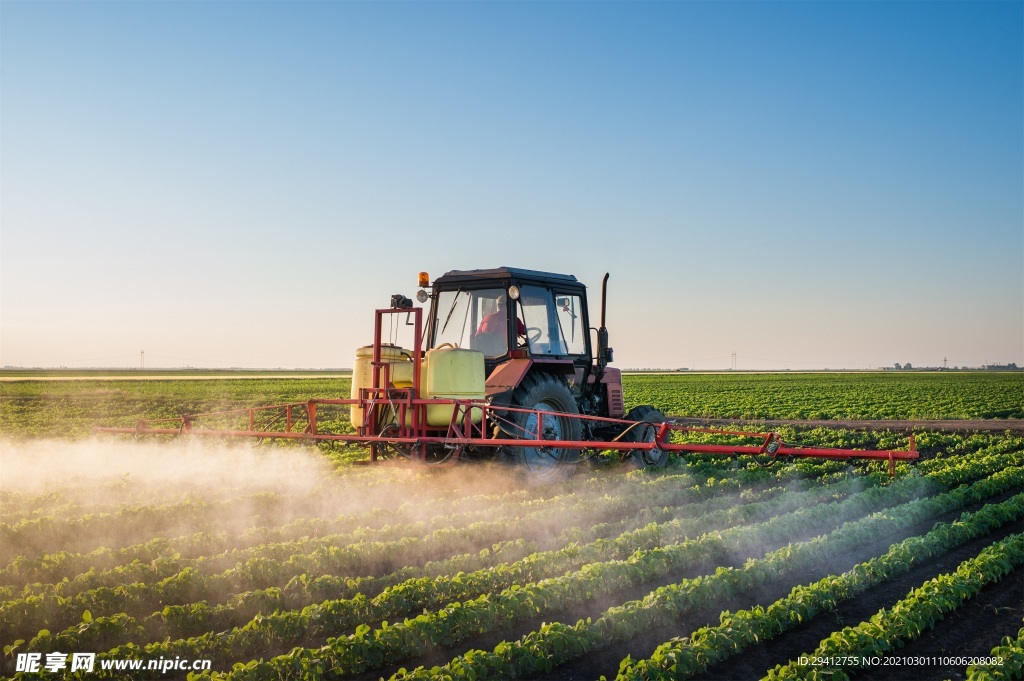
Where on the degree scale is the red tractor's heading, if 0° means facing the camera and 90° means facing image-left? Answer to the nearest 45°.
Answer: approximately 225°
